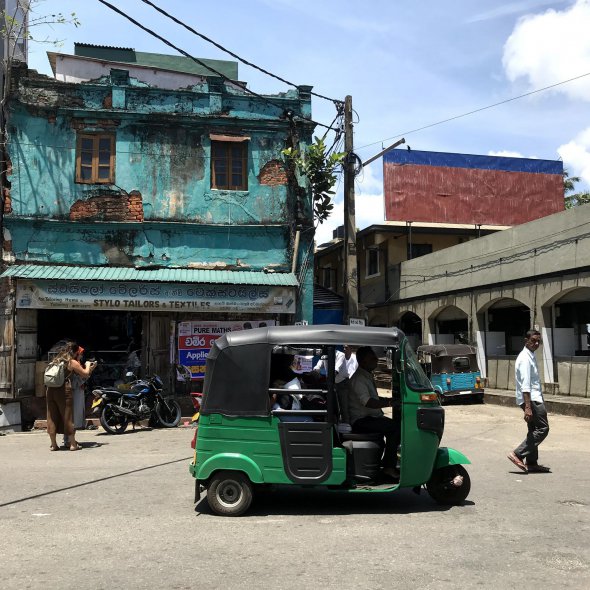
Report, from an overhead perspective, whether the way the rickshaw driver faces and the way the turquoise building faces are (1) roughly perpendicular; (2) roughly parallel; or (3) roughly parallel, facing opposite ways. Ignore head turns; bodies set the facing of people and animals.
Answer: roughly perpendicular

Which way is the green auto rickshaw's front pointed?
to the viewer's right

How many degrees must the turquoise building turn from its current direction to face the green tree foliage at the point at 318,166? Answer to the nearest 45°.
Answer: approximately 90° to its left

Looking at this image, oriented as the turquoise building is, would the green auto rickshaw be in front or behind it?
in front

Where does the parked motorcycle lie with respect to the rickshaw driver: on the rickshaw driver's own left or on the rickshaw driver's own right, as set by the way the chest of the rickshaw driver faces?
on the rickshaw driver's own left

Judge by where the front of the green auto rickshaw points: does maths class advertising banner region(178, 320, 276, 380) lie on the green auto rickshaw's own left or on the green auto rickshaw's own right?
on the green auto rickshaw's own left

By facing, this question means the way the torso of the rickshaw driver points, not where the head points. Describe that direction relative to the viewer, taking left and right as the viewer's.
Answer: facing to the right of the viewer

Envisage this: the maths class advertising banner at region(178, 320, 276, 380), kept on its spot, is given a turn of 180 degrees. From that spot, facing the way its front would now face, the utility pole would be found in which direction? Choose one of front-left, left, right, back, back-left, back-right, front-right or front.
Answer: right

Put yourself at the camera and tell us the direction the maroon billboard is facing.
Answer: facing the viewer

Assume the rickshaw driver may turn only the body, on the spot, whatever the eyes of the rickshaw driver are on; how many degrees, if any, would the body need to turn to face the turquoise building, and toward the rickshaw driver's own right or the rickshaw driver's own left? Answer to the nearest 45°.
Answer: approximately 135° to the rickshaw driver's own left

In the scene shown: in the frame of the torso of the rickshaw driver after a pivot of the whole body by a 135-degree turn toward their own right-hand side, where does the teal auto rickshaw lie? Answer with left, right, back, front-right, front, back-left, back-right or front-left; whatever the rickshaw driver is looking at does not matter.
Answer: back-right

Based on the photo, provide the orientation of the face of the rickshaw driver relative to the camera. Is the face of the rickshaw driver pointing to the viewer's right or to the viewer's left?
to the viewer's right

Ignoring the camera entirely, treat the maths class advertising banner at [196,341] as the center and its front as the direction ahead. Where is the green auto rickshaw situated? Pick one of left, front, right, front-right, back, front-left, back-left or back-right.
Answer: front

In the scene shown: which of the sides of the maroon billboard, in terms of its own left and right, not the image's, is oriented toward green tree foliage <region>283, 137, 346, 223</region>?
front
